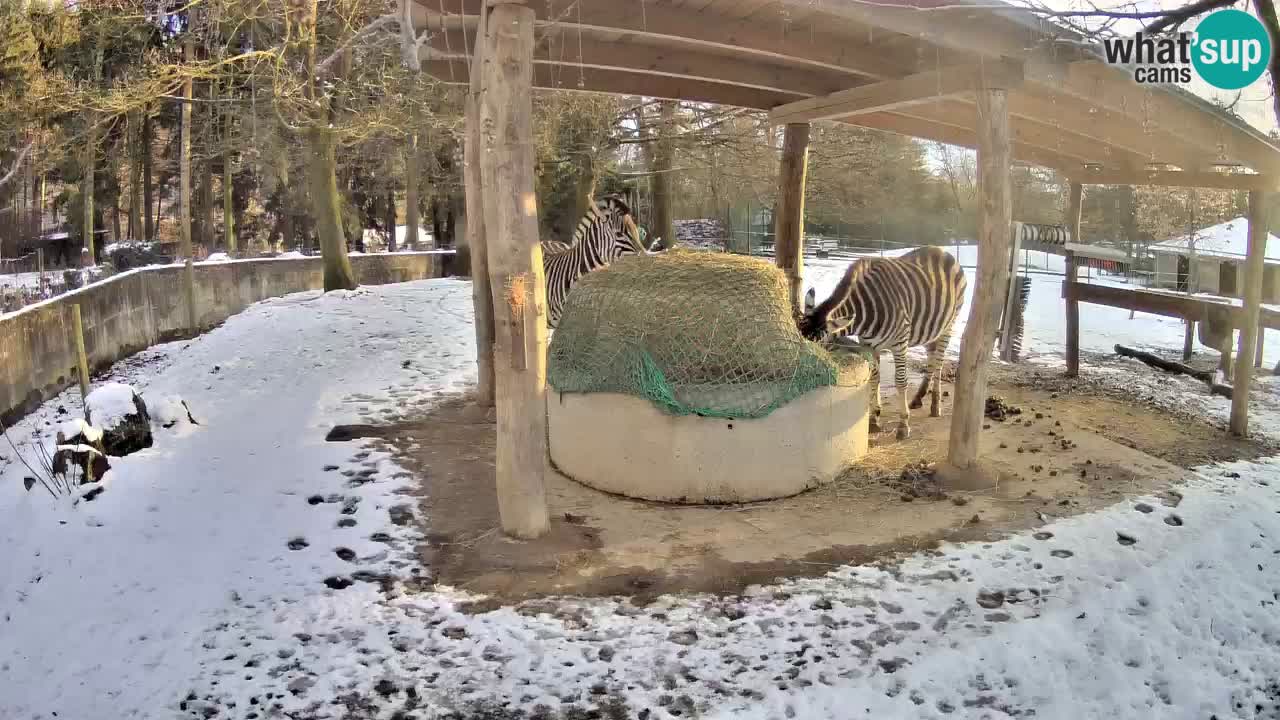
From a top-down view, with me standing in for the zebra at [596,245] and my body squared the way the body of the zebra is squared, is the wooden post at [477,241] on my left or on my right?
on my right

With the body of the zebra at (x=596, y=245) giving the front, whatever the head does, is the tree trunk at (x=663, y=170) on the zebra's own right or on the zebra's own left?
on the zebra's own left

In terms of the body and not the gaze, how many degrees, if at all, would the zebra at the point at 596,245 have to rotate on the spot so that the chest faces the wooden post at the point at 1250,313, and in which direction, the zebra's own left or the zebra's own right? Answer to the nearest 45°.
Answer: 0° — it already faces it

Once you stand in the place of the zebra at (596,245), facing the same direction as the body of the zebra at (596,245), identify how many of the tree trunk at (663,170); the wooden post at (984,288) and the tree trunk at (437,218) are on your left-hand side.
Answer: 2

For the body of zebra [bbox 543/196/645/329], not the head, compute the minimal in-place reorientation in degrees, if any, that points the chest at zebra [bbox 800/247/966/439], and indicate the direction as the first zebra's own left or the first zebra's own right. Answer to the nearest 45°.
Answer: approximately 45° to the first zebra's own right

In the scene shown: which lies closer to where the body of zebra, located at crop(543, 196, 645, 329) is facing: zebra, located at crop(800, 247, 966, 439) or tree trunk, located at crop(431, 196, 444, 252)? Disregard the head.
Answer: the zebra

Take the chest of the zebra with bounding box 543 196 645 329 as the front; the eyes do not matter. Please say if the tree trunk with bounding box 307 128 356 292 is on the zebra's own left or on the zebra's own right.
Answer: on the zebra's own left

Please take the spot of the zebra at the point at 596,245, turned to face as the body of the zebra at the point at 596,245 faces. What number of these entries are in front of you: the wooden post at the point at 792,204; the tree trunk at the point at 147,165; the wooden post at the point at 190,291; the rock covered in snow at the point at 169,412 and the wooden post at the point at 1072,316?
2

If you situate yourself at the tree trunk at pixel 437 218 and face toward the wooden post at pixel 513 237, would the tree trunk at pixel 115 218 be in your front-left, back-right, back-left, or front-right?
back-right

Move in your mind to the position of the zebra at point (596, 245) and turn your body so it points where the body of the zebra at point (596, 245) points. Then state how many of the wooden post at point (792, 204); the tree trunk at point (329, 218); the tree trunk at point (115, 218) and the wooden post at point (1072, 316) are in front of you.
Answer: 2

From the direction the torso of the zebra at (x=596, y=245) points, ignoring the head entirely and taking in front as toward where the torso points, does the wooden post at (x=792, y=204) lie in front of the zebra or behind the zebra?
in front

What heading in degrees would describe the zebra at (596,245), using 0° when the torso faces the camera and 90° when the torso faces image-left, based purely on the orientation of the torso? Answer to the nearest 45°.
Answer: approximately 270°

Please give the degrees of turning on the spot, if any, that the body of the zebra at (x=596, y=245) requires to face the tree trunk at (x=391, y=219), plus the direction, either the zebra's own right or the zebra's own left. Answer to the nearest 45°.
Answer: approximately 90° to the zebra's own left

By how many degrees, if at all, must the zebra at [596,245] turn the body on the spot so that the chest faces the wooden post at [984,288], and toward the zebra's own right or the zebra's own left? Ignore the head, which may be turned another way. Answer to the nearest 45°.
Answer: approximately 45° to the zebra's own right

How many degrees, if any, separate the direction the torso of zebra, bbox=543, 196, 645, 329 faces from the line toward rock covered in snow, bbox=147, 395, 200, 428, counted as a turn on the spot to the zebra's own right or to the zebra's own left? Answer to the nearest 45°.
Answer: approximately 135° to the zebra's own right
